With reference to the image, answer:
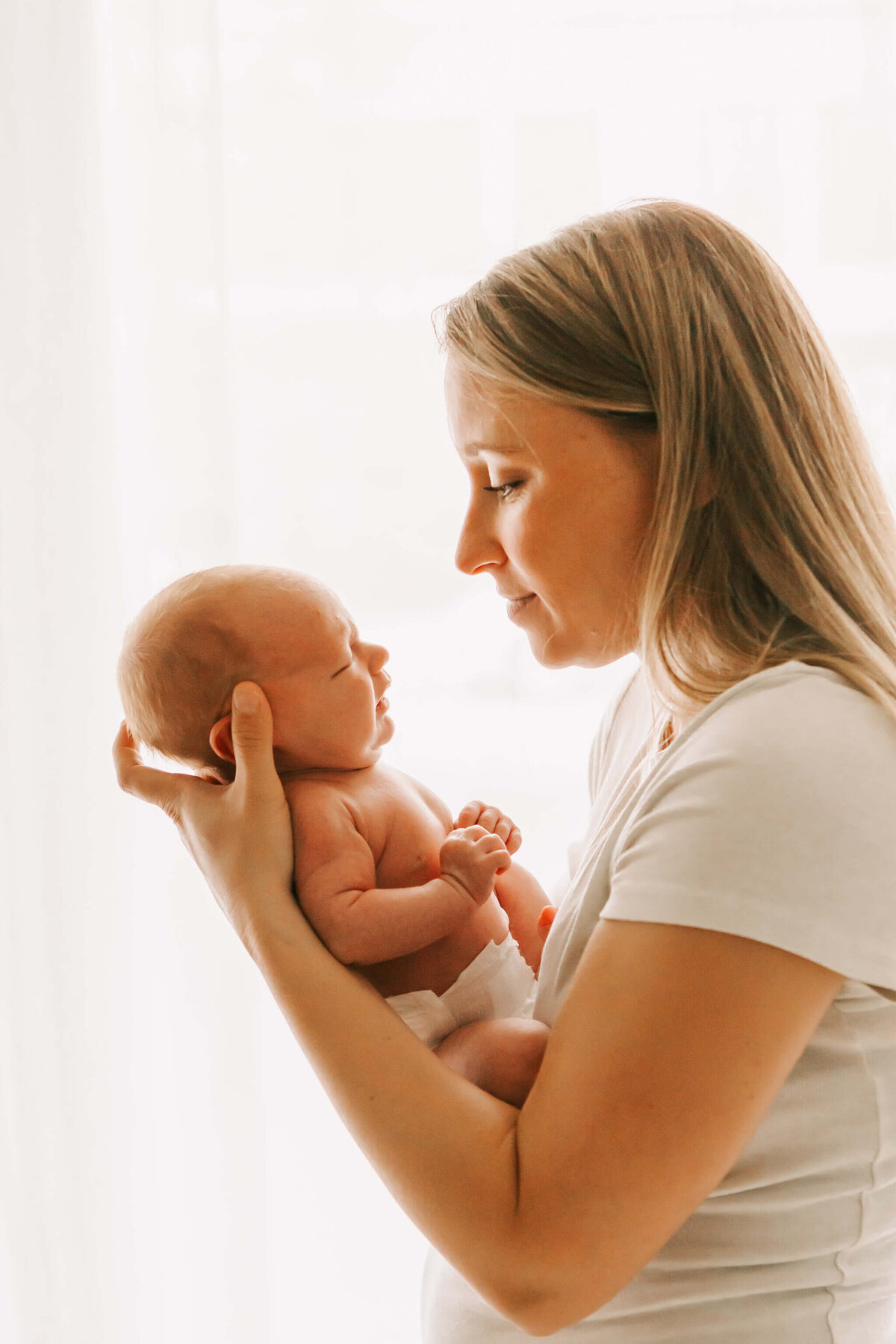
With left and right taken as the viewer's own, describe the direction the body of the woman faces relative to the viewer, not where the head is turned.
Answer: facing to the left of the viewer

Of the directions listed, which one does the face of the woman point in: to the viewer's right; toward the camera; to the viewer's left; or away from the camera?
to the viewer's left

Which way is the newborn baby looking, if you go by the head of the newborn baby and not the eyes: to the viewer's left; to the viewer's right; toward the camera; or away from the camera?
to the viewer's right
